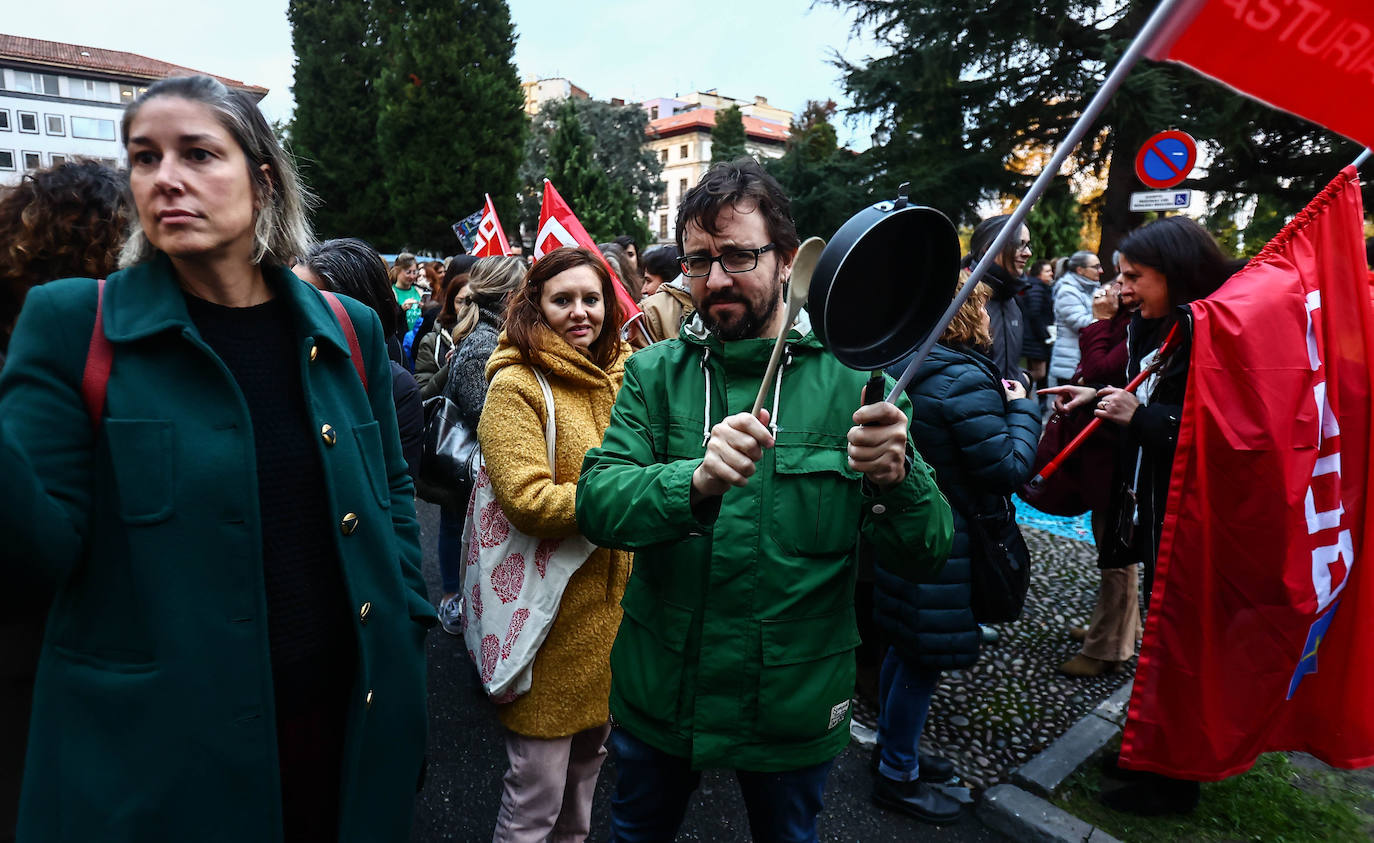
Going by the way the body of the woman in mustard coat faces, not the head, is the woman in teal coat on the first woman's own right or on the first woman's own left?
on the first woman's own right

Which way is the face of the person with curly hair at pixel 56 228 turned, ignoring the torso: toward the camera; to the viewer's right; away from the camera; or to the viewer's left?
away from the camera

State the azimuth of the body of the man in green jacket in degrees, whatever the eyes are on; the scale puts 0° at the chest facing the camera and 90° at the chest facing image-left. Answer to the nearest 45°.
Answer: approximately 0°

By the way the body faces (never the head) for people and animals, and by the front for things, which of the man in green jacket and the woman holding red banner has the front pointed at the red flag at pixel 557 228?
the woman holding red banner

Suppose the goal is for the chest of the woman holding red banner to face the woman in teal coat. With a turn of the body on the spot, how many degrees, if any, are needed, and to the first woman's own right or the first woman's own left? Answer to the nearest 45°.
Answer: approximately 45° to the first woman's own left

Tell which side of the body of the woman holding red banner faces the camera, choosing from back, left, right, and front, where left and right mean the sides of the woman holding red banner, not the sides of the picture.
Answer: left

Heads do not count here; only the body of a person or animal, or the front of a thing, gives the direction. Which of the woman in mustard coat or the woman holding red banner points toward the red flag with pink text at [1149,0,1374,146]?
the woman in mustard coat

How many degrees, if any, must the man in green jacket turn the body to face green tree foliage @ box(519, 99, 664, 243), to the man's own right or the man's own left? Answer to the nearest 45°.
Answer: approximately 180°

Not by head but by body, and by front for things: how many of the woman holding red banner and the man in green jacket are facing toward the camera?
1

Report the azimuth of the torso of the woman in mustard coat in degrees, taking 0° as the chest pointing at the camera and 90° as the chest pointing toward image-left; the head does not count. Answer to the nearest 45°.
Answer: approximately 315°

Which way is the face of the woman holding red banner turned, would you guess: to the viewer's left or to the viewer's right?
to the viewer's left

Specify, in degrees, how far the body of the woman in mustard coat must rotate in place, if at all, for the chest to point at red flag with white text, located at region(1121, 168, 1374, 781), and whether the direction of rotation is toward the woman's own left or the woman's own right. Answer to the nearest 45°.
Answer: approximately 45° to the woman's own left
